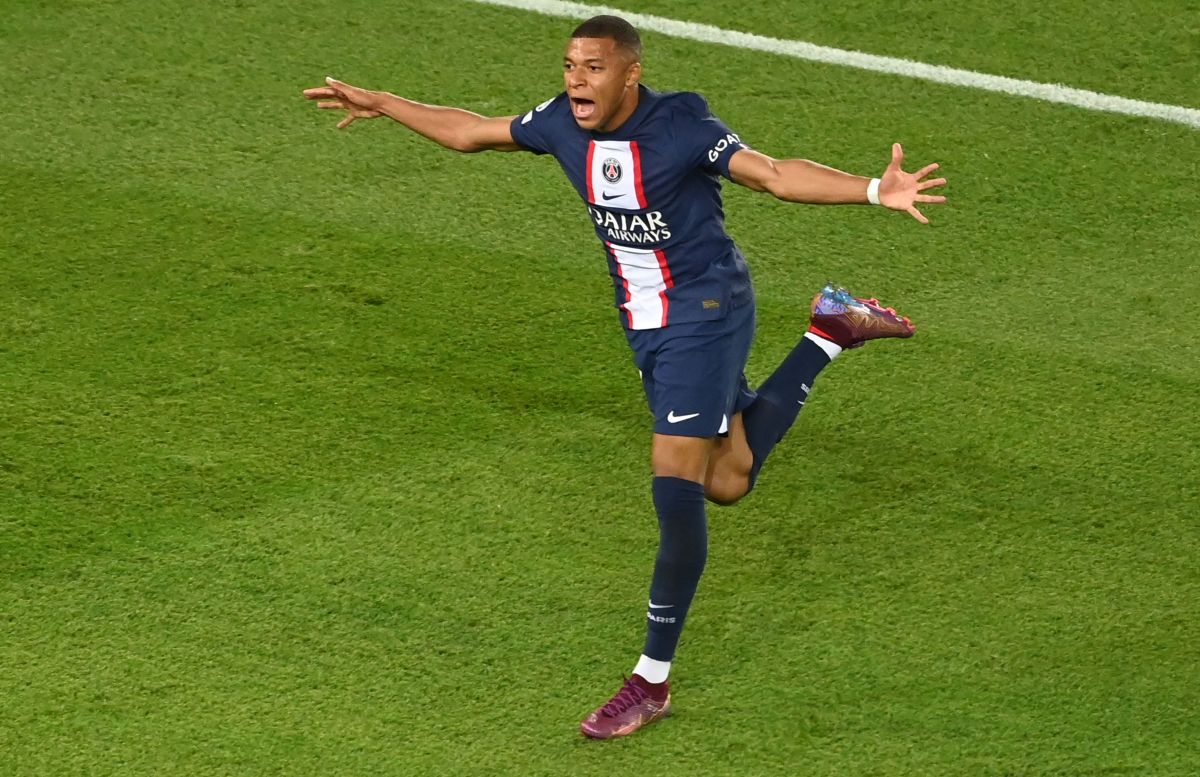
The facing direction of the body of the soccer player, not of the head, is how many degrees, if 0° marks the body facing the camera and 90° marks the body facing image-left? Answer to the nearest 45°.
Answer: approximately 45°

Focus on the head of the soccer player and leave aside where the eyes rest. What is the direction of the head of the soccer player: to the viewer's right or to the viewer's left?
to the viewer's left
